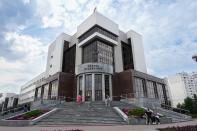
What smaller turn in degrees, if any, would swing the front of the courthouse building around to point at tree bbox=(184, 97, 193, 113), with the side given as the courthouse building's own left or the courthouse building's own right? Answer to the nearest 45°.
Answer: approximately 90° to the courthouse building's own left

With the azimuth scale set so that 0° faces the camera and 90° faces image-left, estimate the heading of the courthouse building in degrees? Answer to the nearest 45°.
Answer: approximately 0°
